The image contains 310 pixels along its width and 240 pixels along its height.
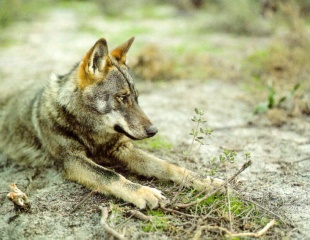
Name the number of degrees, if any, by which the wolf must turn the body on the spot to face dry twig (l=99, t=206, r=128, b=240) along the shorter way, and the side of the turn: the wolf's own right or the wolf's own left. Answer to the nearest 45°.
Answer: approximately 45° to the wolf's own right

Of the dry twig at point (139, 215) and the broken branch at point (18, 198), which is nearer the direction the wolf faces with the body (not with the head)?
the dry twig

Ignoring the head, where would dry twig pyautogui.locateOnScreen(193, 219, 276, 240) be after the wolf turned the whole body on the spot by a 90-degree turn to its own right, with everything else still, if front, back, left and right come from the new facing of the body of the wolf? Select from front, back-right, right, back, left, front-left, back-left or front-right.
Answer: left

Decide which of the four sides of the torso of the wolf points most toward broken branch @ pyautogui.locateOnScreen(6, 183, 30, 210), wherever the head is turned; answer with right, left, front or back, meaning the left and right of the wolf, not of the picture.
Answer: right

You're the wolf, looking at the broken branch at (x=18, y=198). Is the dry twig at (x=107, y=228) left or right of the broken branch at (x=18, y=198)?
left

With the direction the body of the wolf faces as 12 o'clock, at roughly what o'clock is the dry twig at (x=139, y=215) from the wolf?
The dry twig is roughly at 1 o'clock from the wolf.
